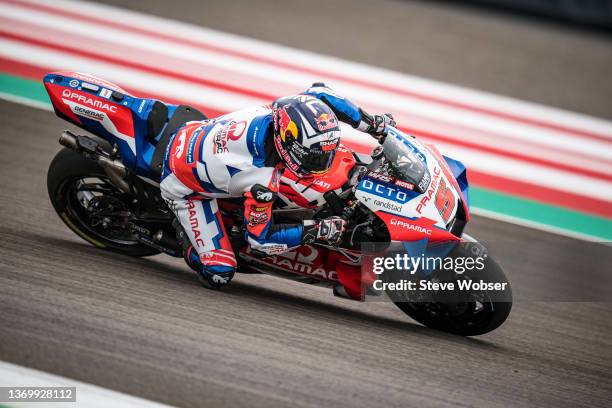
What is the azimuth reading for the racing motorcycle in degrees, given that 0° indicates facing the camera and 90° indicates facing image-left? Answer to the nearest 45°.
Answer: approximately 315°

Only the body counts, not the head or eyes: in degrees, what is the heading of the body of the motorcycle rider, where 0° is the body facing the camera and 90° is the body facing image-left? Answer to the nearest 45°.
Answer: approximately 315°
